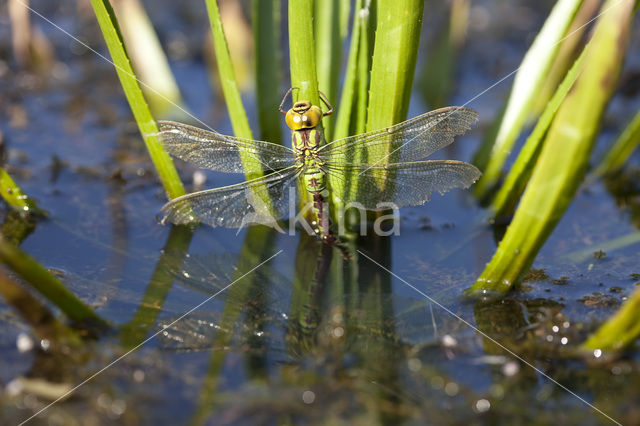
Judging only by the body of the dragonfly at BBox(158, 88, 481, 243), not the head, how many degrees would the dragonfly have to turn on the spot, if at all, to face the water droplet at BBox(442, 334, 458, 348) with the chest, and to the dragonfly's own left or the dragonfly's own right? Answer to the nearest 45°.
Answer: approximately 135° to the dragonfly's own right

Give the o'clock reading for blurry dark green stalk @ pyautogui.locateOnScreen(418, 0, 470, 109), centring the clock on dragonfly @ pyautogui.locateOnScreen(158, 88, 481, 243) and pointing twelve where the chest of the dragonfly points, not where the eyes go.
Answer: The blurry dark green stalk is roughly at 1 o'clock from the dragonfly.

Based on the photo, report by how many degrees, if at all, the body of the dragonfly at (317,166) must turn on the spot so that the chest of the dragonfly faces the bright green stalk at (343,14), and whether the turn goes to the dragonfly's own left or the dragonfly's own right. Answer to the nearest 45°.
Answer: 0° — it already faces it

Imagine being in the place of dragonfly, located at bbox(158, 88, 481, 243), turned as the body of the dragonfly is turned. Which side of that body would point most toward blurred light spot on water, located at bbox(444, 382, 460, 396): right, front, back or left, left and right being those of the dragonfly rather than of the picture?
back

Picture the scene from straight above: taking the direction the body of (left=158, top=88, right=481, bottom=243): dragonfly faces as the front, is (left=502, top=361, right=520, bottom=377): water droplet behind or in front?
behind

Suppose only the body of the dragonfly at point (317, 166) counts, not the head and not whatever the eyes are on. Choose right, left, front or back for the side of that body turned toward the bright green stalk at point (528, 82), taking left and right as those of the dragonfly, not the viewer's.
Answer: right

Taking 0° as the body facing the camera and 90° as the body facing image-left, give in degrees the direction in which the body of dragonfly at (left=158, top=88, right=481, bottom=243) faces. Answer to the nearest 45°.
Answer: approximately 180°

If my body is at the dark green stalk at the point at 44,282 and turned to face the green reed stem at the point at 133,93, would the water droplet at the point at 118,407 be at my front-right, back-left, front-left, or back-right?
back-right

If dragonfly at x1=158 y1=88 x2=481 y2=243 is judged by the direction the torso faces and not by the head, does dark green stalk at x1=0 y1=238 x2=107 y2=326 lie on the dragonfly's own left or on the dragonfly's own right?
on the dragonfly's own left

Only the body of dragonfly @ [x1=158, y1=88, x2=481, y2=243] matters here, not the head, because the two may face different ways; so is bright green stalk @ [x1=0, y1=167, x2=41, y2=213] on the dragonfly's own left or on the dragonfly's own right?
on the dragonfly's own left

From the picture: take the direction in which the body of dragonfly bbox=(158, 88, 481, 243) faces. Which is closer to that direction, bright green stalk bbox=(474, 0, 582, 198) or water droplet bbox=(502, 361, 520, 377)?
the bright green stalk
